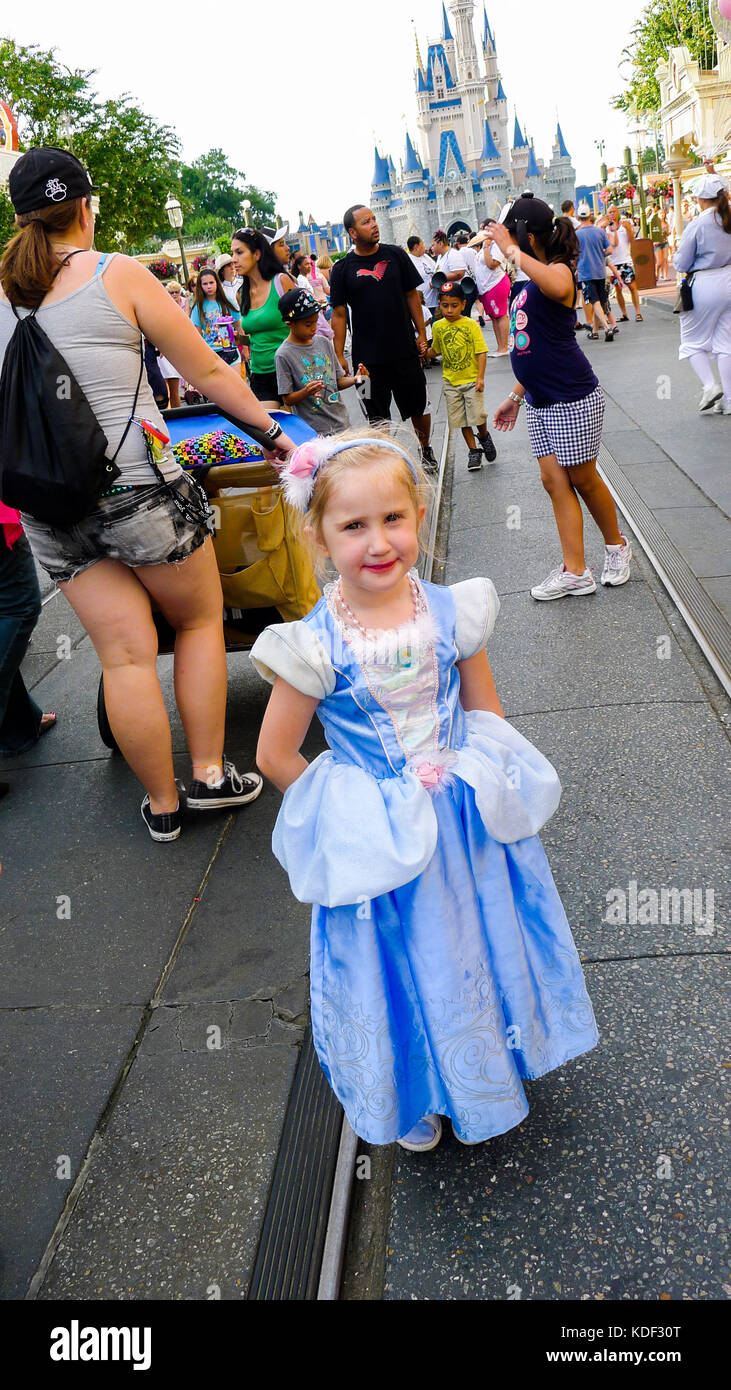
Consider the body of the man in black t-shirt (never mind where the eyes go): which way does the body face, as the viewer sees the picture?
toward the camera

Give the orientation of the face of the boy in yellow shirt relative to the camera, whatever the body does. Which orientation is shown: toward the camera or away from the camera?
toward the camera

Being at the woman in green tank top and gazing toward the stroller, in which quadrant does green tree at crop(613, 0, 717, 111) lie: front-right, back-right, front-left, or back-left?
back-left

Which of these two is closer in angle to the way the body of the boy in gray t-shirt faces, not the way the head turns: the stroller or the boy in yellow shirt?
the stroller

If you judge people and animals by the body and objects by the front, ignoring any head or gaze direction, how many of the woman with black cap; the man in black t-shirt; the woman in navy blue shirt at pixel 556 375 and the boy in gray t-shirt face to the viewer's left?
1

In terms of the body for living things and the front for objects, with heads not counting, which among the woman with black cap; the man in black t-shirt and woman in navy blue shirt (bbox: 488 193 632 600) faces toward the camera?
the man in black t-shirt

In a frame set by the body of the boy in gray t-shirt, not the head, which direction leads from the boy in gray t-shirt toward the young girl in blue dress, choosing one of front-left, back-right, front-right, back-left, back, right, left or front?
front-right

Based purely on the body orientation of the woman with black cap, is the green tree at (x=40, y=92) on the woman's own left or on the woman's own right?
on the woman's own left

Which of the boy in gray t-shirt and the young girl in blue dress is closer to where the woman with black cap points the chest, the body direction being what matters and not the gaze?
the boy in gray t-shirt

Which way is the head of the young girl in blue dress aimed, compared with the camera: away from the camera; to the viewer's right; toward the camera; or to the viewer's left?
toward the camera

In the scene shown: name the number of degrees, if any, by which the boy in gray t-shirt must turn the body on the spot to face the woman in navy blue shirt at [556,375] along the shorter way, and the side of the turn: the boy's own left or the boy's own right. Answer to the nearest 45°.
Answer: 0° — they already face them

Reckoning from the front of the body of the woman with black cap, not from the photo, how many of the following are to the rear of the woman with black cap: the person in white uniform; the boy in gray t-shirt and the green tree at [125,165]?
0

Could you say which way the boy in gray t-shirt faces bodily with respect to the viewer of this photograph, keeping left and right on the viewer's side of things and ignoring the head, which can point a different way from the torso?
facing the viewer and to the right of the viewer

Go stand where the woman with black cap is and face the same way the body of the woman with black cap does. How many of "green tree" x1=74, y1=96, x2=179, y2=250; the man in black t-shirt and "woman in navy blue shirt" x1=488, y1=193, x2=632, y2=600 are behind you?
0

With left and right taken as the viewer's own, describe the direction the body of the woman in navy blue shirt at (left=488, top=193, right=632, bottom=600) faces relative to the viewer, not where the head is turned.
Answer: facing to the left of the viewer
